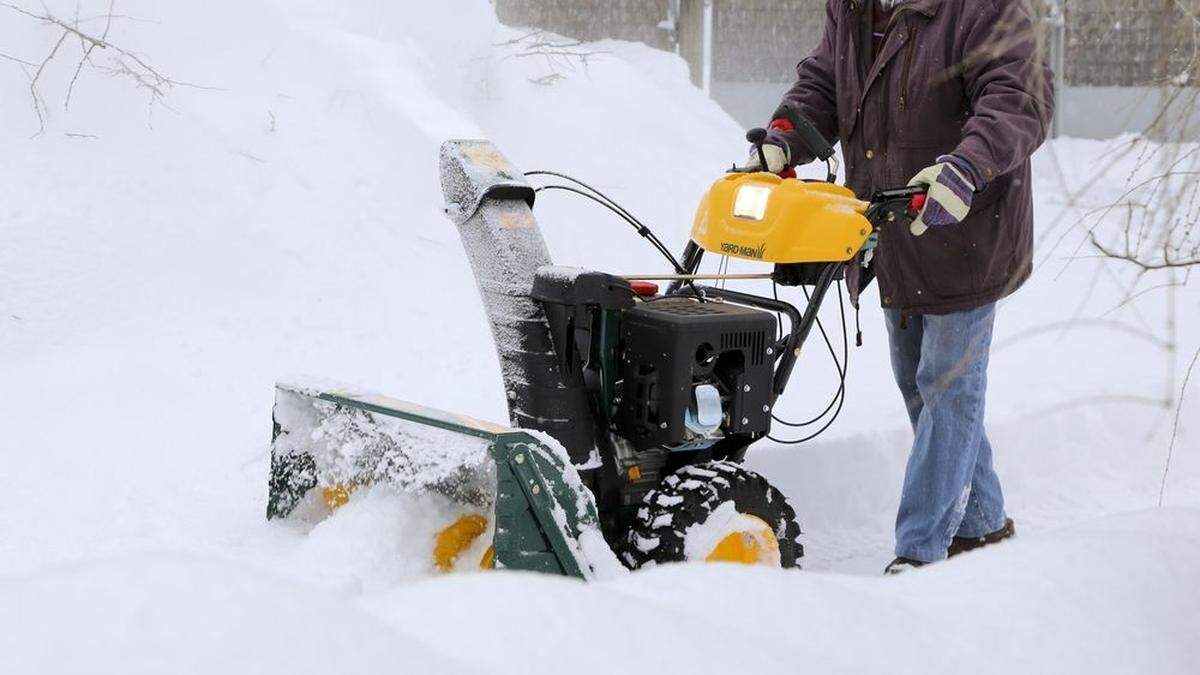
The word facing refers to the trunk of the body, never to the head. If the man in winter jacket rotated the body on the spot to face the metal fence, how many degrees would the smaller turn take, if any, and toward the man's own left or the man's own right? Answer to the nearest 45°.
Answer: approximately 135° to the man's own right

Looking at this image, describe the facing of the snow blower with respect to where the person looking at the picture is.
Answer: facing the viewer and to the left of the viewer

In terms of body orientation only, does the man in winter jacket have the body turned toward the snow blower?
yes

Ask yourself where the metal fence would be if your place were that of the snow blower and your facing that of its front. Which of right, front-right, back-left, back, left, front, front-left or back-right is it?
back-right

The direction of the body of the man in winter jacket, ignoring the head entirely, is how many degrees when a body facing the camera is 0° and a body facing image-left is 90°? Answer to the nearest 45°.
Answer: approximately 45°

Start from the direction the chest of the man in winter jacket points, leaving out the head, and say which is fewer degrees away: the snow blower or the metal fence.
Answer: the snow blower
